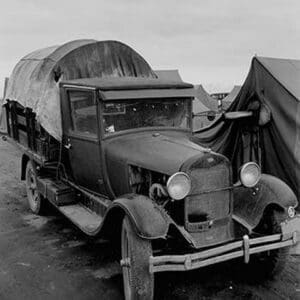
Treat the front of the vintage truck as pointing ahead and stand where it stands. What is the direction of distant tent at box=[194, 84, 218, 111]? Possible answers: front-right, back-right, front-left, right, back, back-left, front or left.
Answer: back-left

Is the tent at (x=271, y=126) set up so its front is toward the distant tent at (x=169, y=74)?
no

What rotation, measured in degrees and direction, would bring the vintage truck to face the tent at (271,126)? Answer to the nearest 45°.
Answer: approximately 90° to its left

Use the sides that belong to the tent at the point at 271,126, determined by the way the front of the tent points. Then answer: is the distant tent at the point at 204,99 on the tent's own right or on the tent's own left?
on the tent's own right

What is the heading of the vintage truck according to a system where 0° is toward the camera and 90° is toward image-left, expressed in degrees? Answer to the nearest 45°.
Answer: approximately 315°

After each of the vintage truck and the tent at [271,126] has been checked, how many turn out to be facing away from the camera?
0

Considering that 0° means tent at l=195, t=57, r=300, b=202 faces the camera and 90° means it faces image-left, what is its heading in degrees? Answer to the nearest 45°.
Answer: approximately 45°

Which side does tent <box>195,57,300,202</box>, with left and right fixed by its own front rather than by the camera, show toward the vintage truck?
front

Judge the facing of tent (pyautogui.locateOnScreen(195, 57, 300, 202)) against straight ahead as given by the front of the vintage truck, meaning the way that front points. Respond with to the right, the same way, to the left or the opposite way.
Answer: to the right

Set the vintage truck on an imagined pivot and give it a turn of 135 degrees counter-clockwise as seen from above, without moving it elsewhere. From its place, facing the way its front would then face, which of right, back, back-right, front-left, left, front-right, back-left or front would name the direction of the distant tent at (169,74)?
front
